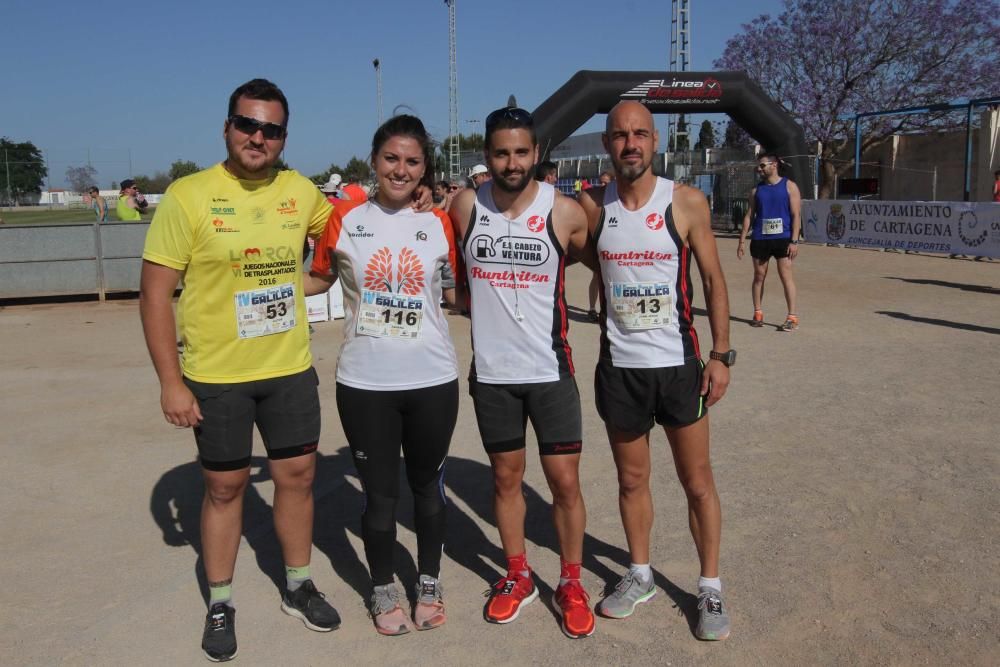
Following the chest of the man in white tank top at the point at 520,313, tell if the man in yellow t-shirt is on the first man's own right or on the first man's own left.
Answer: on the first man's own right

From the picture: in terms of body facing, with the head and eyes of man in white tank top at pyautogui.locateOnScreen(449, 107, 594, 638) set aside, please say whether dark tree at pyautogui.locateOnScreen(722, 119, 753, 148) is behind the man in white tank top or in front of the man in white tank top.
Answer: behind

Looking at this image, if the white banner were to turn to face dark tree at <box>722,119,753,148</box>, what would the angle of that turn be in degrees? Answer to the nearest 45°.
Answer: approximately 180°

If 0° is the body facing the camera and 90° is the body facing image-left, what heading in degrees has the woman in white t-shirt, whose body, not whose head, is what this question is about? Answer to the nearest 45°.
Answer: approximately 0°

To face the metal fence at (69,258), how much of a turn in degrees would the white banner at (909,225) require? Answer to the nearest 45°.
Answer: approximately 45° to its right

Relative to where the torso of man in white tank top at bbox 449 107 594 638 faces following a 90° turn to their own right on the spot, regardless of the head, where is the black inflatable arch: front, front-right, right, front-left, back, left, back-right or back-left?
right

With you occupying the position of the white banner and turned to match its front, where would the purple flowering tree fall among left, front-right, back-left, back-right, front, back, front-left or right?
back

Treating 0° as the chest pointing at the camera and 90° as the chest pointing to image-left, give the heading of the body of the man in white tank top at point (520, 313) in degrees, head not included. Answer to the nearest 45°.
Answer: approximately 0°

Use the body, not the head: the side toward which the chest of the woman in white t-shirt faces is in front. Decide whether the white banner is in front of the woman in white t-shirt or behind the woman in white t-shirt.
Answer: behind

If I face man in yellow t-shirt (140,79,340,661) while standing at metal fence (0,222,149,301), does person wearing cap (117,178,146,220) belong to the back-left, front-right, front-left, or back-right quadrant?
back-left
